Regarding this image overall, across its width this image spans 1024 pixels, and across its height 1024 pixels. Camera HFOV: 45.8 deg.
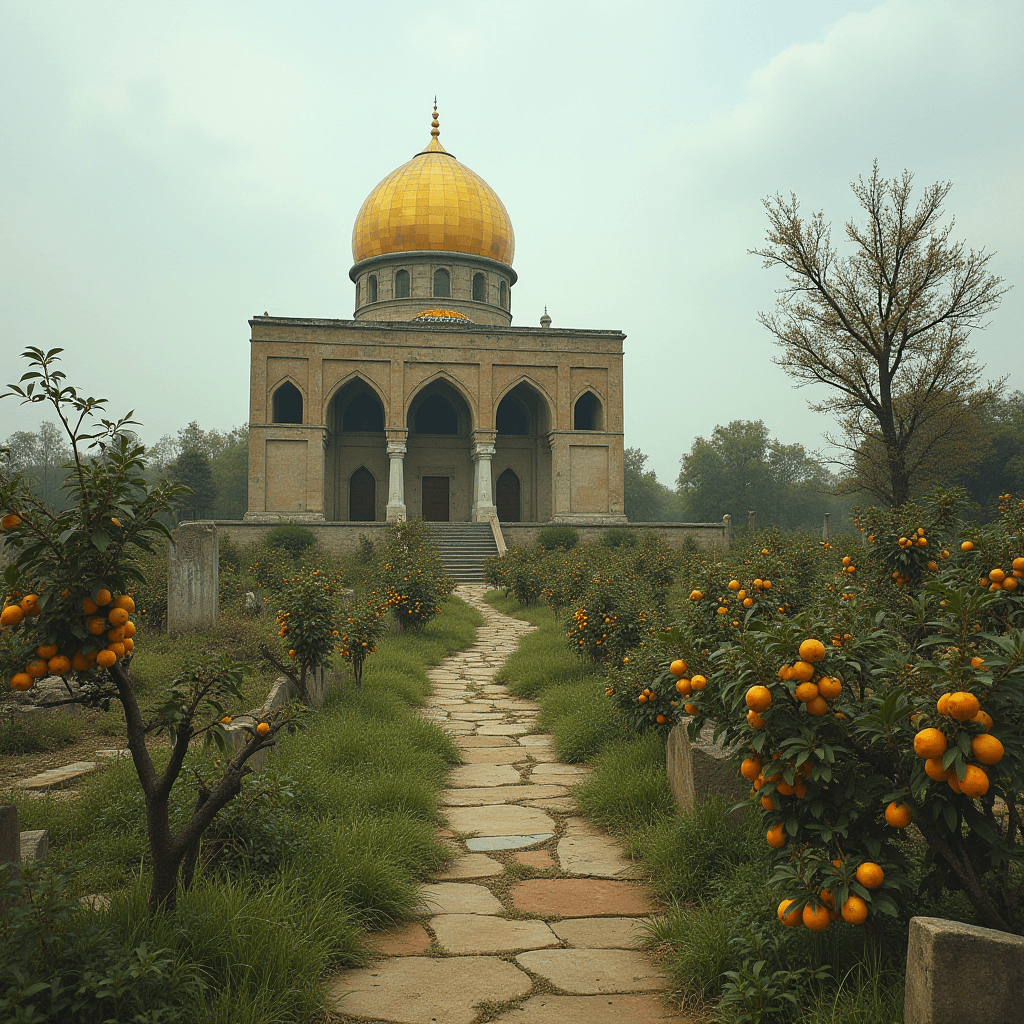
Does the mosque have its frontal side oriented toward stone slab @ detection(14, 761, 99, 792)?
yes

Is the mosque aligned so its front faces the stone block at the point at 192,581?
yes

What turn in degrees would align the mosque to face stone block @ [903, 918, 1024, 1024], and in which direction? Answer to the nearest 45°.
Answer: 0° — it already faces it

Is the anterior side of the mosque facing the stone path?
yes

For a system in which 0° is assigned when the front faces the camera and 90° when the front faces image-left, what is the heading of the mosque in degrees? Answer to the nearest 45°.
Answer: approximately 0°

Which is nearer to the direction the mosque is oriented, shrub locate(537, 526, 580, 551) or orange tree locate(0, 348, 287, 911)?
the orange tree

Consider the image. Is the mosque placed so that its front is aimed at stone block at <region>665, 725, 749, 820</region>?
yes

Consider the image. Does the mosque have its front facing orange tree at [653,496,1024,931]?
yes
